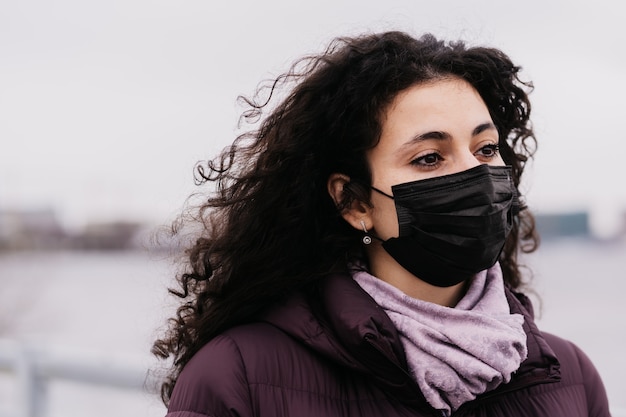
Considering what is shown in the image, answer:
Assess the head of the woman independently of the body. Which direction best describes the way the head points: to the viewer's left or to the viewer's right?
to the viewer's right

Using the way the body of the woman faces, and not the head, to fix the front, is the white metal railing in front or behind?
behind

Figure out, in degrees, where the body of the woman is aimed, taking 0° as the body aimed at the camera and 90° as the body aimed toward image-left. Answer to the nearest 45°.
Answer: approximately 315°
